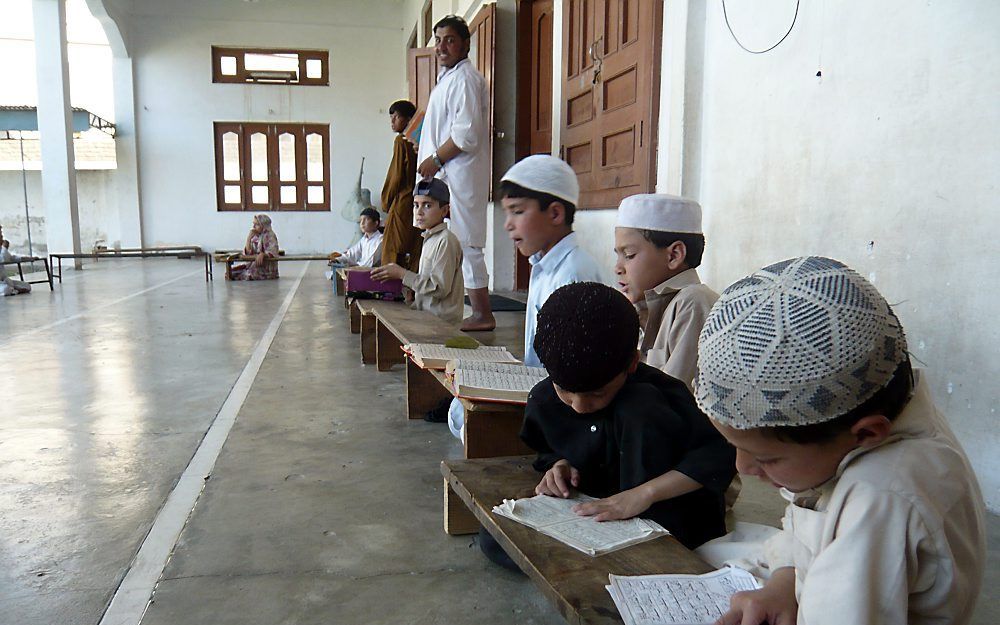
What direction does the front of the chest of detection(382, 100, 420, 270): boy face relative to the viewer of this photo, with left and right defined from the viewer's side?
facing to the left of the viewer

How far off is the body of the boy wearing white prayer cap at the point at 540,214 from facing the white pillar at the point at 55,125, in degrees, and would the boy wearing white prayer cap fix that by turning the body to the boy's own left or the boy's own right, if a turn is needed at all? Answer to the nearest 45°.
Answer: approximately 45° to the boy's own right

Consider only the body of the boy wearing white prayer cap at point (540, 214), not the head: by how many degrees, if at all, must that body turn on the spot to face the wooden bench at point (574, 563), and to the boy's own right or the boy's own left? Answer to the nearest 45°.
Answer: approximately 90° to the boy's own left

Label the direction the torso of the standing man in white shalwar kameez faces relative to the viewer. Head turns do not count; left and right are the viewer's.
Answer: facing to the left of the viewer

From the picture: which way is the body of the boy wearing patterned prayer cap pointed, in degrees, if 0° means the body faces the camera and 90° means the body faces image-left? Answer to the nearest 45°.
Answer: approximately 90°
